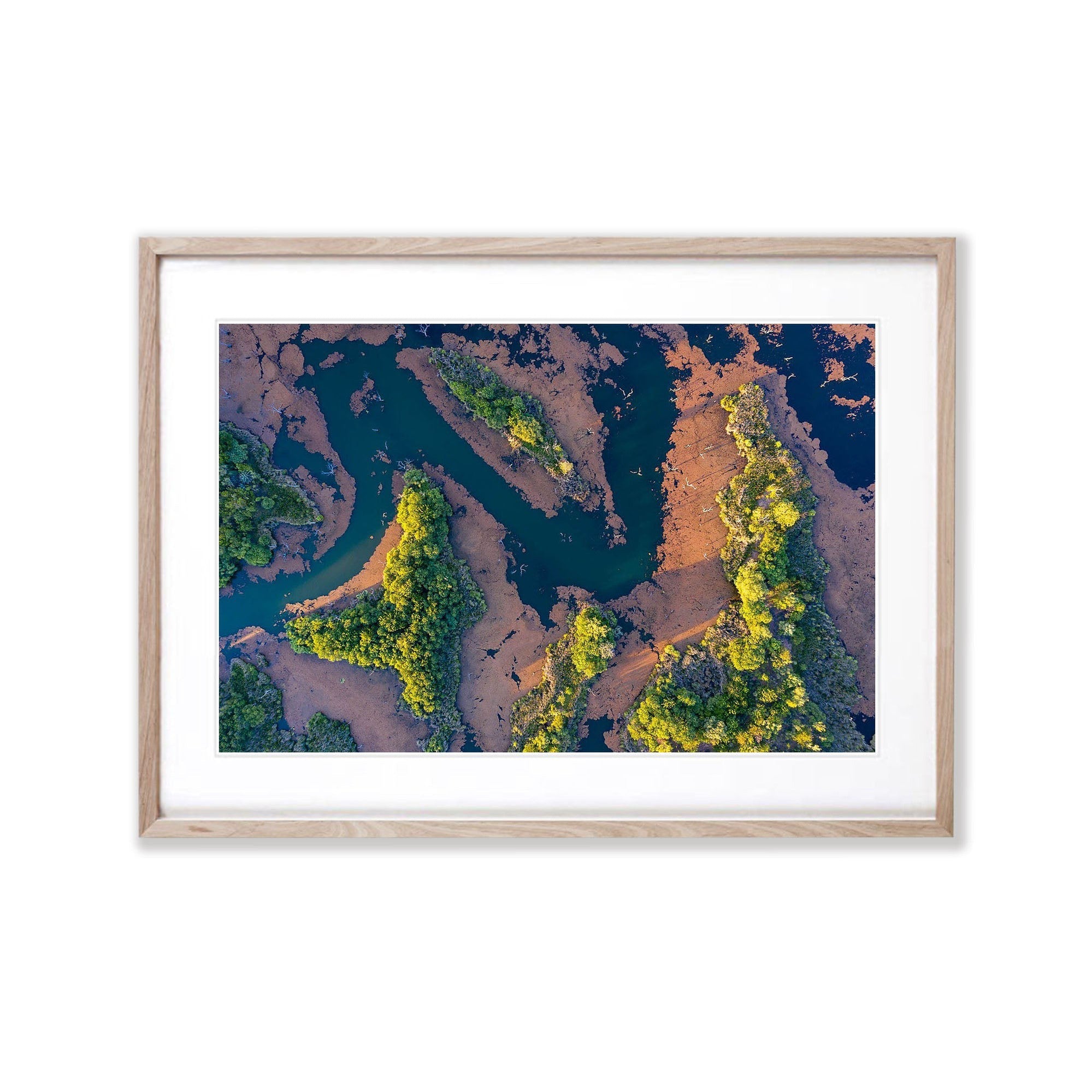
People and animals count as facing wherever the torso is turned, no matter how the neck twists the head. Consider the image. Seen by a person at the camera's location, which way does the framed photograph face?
facing the viewer
